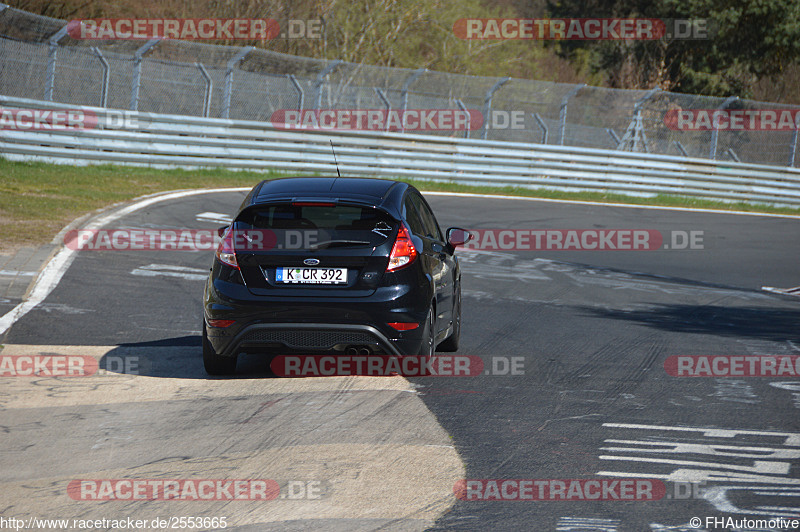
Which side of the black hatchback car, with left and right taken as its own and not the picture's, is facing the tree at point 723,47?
front

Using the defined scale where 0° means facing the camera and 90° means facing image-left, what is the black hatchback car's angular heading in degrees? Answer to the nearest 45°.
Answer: approximately 180°

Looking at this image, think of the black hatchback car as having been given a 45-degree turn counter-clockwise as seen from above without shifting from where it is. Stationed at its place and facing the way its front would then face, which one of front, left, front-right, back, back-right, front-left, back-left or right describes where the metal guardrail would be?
front-right
